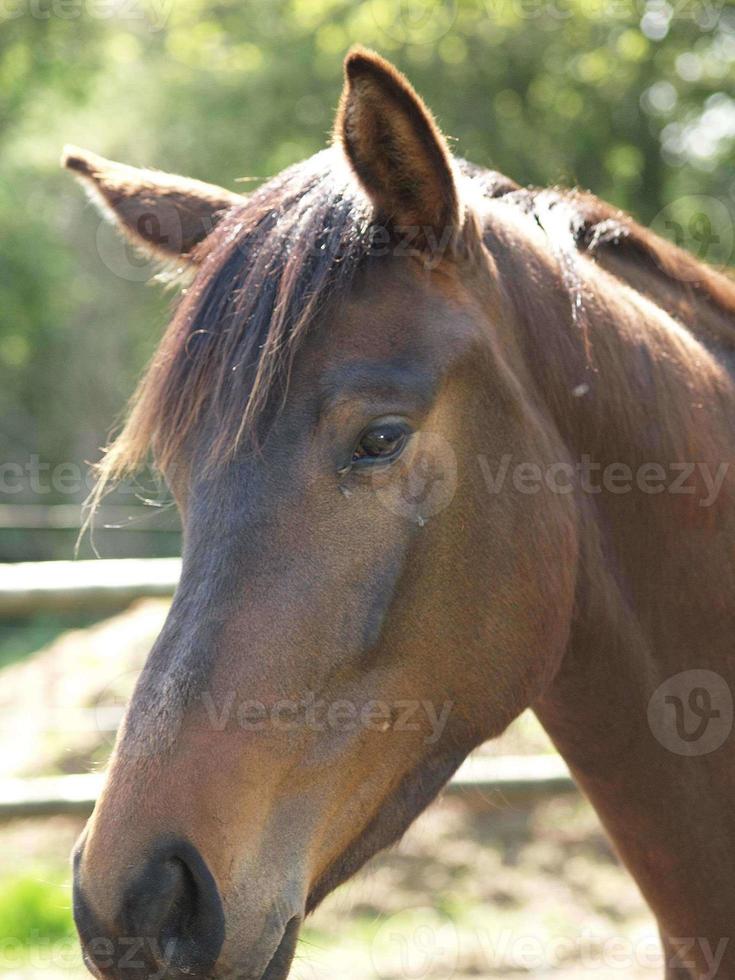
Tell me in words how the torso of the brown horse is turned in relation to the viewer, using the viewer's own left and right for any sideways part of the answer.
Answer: facing the viewer and to the left of the viewer
